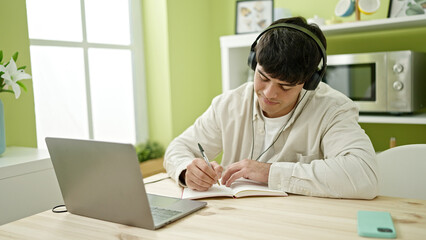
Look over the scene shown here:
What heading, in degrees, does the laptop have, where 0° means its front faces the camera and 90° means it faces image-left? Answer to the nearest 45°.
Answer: approximately 225°

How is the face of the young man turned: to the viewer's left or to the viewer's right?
to the viewer's left

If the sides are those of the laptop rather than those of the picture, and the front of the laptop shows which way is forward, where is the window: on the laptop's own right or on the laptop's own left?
on the laptop's own left

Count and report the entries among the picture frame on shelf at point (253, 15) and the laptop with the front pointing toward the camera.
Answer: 1

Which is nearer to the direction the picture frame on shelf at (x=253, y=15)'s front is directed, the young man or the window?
the young man

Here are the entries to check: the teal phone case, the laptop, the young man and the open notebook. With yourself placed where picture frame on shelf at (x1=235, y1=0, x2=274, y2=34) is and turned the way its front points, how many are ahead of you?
4

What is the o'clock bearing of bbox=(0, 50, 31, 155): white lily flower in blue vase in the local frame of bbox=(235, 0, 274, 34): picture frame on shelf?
The white lily flower in blue vase is roughly at 1 o'clock from the picture frame on shelf.

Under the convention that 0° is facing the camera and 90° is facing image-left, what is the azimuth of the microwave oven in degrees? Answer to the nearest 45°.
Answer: approximately 45°

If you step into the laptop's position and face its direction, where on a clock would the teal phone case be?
The teal phone case is roughly at 2 o'clock from the laptop.

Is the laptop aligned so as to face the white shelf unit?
yes

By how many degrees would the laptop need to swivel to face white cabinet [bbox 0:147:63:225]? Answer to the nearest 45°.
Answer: approximately 90° to its left

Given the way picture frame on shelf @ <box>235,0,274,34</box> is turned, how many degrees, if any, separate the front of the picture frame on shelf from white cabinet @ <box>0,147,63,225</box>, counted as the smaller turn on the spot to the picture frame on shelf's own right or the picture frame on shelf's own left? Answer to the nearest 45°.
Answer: approximately 45° to the picture frame on shelf's own right
